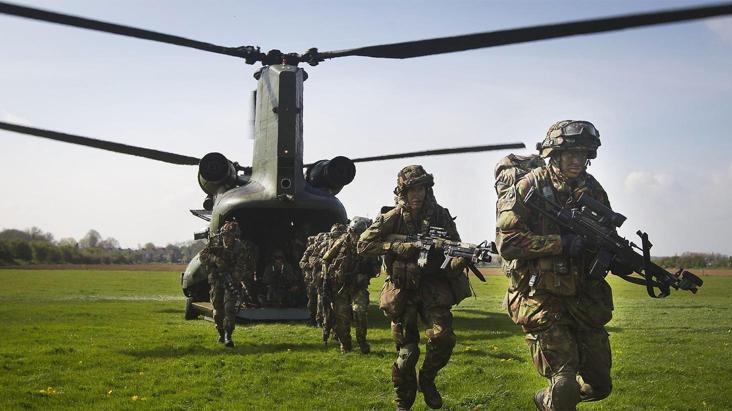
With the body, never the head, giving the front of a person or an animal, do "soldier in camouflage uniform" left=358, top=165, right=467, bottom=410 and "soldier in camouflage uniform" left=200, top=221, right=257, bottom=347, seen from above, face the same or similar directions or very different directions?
same or similar directions

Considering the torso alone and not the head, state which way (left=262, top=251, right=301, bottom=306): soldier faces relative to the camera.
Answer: toward the camera

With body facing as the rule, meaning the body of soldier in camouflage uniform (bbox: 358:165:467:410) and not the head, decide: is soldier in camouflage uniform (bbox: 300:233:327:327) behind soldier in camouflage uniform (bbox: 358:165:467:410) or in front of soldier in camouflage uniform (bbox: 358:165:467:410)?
behind

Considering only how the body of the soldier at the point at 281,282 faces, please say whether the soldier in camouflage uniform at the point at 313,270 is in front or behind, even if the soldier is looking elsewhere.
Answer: in front

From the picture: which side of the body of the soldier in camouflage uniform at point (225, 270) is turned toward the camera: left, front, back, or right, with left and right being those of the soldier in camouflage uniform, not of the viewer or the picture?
front

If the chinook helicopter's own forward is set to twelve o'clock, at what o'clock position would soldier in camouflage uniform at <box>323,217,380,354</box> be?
The soldier in camouflage uniform is roughly at 5 o'clock from the chinook helicopter.

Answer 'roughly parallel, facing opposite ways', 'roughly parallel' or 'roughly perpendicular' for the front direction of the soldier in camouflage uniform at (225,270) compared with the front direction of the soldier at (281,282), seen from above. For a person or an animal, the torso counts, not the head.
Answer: roughly parallel

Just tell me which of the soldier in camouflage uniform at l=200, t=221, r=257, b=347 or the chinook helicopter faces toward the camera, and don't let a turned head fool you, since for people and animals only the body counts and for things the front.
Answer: the soldier in camouflage uniform

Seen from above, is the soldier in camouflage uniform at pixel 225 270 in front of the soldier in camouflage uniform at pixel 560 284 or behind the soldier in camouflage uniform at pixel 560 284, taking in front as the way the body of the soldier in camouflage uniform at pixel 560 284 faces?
behind

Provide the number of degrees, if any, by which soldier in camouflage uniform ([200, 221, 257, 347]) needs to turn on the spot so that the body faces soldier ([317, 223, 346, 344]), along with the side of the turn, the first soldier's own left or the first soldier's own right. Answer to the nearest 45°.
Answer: approximately 90° to the first soldier's own left

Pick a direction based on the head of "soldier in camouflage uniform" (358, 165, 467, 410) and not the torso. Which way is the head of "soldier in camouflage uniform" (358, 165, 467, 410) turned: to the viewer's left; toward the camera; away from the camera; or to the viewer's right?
toward the camera

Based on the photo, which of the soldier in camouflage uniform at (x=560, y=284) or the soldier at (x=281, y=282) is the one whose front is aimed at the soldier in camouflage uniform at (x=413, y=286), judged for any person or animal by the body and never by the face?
the soldier

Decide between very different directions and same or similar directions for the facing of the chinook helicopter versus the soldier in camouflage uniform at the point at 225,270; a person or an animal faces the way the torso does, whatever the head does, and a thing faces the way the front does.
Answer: very different directions

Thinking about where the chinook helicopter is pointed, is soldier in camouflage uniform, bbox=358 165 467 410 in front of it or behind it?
behind

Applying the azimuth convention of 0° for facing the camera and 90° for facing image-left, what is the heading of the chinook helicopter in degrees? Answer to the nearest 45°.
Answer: approximately 180°
